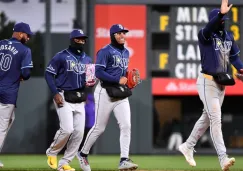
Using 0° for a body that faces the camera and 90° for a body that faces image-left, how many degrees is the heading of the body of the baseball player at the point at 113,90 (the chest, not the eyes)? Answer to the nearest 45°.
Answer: approximately 315°

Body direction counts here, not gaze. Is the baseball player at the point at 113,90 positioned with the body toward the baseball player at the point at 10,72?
no

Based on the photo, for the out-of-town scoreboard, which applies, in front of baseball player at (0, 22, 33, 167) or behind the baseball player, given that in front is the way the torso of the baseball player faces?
in front

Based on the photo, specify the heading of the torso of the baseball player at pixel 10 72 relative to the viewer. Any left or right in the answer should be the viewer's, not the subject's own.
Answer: facing away from the viewer and to the right of the viewer

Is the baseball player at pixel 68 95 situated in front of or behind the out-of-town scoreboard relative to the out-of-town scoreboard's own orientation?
in front

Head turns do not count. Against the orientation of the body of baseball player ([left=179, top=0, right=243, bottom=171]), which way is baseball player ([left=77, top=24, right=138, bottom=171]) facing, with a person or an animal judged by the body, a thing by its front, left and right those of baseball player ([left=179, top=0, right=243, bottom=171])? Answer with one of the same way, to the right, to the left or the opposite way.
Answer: the same way

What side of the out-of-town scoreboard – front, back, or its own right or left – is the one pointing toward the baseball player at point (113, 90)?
front

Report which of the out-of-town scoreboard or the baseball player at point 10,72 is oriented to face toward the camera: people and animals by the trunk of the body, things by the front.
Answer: the out-of-town scoreboard

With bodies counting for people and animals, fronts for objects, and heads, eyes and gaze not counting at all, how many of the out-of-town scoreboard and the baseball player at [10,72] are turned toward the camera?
1

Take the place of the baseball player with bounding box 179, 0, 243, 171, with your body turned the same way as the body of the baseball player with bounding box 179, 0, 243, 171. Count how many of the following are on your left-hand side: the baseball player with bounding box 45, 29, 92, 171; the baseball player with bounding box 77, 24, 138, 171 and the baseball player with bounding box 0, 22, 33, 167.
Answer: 0

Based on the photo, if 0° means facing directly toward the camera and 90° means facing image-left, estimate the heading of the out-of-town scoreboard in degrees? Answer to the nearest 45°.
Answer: approximately 0°
